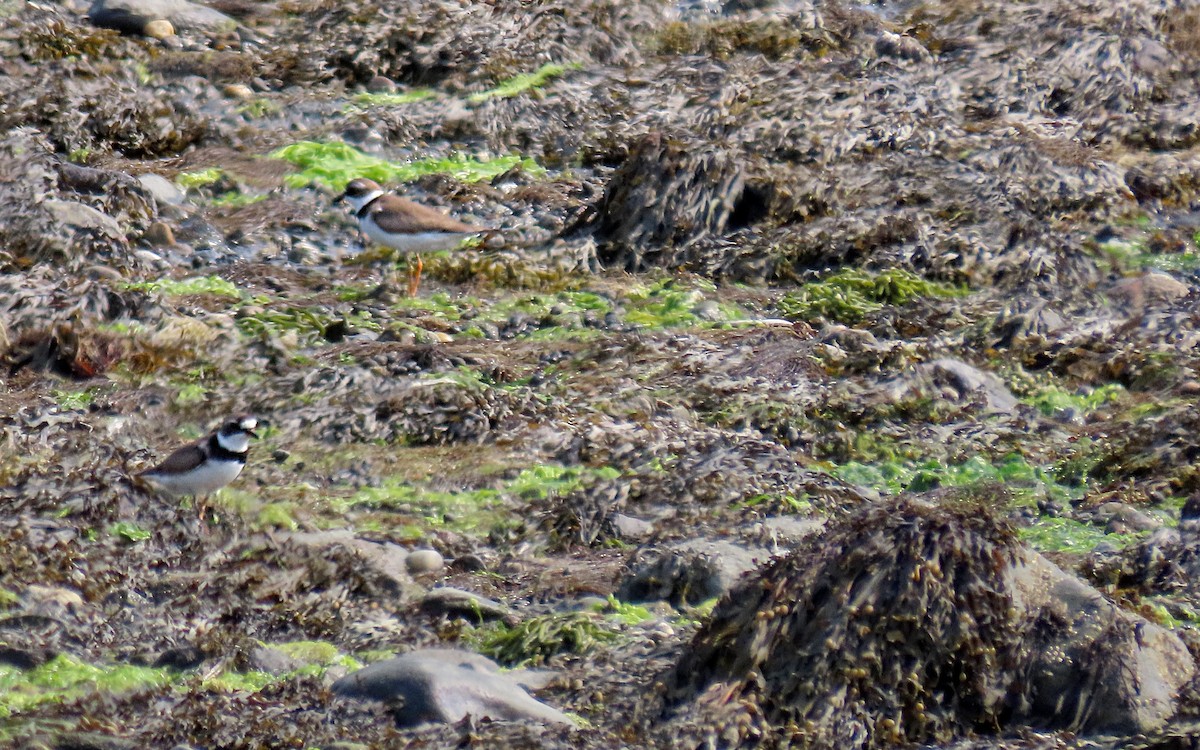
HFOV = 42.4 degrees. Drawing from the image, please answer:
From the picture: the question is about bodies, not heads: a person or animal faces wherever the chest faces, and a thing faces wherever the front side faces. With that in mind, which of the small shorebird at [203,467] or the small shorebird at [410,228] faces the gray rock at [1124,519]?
the small shorebird at [203,467]

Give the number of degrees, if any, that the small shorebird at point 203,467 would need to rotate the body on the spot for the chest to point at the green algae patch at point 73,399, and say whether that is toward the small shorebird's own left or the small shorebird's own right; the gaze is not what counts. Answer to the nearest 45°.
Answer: approximately 135° to the small shorebird's own left

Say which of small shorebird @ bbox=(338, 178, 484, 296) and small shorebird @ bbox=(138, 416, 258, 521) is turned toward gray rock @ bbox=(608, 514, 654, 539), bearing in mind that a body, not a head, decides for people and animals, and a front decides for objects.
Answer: small shorebird @ bbox=(138, 416, 258, 521)

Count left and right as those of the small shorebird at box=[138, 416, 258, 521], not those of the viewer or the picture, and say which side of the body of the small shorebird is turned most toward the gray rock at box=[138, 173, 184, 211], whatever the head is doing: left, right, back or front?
left

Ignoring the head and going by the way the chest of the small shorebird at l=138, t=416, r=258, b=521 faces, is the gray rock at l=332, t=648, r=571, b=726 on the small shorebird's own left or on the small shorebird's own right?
on the small shorebird's own right

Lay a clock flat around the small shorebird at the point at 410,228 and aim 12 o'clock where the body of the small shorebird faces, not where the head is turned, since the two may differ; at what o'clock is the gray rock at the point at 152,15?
The gray rock is roughly at 2 o'clock from the small shorebird.

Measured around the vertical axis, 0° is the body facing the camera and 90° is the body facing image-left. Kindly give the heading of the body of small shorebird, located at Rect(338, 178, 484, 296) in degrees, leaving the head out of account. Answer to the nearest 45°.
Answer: approximately 90°

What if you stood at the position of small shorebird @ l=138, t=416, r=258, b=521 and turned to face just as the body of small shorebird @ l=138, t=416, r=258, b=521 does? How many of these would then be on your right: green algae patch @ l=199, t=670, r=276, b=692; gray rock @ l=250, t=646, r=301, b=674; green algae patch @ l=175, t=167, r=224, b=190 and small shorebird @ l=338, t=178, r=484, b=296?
2

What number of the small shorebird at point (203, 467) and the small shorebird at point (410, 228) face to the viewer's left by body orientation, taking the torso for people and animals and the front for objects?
1

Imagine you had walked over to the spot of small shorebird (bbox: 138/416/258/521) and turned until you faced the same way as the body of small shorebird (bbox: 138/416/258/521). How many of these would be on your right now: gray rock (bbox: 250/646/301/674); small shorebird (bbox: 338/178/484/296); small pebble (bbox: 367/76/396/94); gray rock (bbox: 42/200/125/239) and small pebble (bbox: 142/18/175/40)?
1

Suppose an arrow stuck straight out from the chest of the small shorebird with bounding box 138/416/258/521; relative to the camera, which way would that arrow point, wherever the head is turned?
to the viewer's right

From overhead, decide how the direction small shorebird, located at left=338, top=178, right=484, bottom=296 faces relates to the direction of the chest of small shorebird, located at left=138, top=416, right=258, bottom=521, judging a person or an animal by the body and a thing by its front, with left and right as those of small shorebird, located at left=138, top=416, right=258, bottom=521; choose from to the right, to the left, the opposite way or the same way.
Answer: the opposite way

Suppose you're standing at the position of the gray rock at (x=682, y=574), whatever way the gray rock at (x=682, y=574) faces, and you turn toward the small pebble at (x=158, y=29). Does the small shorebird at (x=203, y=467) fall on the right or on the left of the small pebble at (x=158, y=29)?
left

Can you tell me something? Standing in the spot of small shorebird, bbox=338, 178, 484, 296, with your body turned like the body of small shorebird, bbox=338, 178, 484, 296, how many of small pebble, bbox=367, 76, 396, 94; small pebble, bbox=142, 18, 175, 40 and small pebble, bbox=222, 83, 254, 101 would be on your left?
0

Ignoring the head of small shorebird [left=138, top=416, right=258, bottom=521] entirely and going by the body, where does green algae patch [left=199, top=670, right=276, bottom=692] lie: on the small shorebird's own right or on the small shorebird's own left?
on the small shorebird's own right

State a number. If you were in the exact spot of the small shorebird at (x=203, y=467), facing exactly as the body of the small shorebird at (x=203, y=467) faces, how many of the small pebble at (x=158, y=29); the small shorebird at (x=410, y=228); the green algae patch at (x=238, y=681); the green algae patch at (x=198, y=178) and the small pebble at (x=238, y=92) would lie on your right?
1

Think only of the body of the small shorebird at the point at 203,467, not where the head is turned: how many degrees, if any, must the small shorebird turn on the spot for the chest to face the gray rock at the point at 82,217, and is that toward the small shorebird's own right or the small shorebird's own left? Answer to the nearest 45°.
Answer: approximately 90° to the small shorebird's own left
